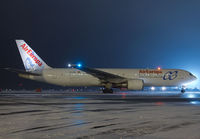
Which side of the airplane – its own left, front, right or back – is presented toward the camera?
right
